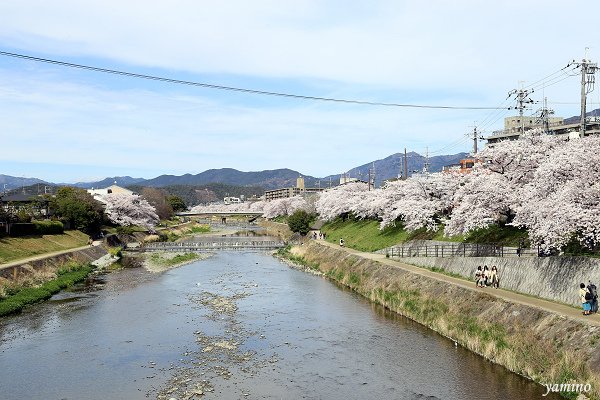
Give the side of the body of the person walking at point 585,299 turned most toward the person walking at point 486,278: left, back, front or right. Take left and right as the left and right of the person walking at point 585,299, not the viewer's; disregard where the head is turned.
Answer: front

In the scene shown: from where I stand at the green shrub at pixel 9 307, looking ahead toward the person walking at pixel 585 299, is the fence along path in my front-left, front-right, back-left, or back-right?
front-left

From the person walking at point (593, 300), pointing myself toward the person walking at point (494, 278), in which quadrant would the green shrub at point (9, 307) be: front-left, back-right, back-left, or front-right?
front-left

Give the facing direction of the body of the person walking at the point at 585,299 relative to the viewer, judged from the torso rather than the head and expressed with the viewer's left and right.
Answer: facing away from the viewer and to the left of the viewer

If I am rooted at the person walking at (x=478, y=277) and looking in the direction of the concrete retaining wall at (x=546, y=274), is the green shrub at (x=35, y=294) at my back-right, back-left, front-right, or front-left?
back-right

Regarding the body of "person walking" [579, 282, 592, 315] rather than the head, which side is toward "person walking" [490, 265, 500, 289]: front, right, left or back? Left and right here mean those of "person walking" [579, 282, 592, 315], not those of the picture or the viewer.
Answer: front

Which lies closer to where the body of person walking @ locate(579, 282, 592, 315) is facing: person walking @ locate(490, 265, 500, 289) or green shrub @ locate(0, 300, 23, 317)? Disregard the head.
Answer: the person walking

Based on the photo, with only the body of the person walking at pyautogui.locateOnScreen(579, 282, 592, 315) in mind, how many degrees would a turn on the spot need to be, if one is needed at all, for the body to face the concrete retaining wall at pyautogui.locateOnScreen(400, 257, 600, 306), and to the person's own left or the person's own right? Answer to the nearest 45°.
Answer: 0° — they already face it
